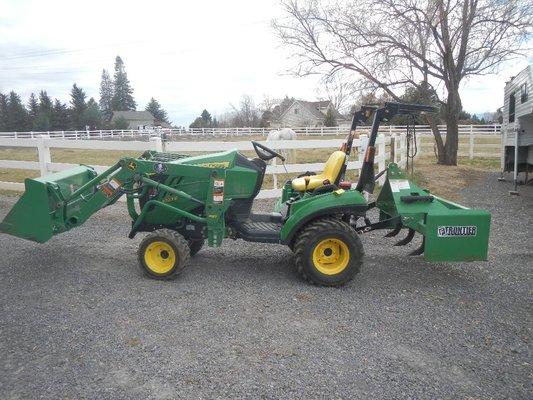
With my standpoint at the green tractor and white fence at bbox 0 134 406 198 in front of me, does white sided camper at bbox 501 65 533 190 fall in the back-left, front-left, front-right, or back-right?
front-right

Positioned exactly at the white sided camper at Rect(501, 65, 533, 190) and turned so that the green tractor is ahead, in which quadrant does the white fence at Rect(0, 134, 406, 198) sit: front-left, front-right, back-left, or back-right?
front-right

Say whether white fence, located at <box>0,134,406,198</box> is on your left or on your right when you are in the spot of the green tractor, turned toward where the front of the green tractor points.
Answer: on your right

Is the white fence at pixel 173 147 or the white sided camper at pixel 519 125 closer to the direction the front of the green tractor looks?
the white fence

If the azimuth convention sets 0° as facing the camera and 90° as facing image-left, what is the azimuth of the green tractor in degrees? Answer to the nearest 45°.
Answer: approximately 90°

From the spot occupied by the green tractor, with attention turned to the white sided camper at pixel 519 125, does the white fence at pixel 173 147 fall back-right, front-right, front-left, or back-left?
front-left

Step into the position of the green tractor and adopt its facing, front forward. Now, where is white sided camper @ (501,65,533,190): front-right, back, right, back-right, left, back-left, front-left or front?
back-right

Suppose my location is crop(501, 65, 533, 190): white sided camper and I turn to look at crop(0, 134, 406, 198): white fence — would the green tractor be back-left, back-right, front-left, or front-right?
front-left
